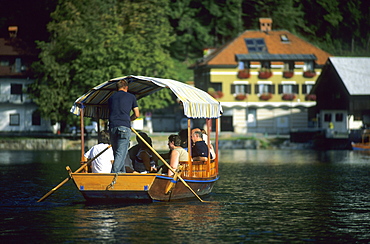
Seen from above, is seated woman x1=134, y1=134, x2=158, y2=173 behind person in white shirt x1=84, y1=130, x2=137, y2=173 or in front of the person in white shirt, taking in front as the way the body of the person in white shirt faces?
in front

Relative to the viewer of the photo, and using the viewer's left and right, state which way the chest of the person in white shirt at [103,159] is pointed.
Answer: facing away from the viewer and to the right of the viewer
